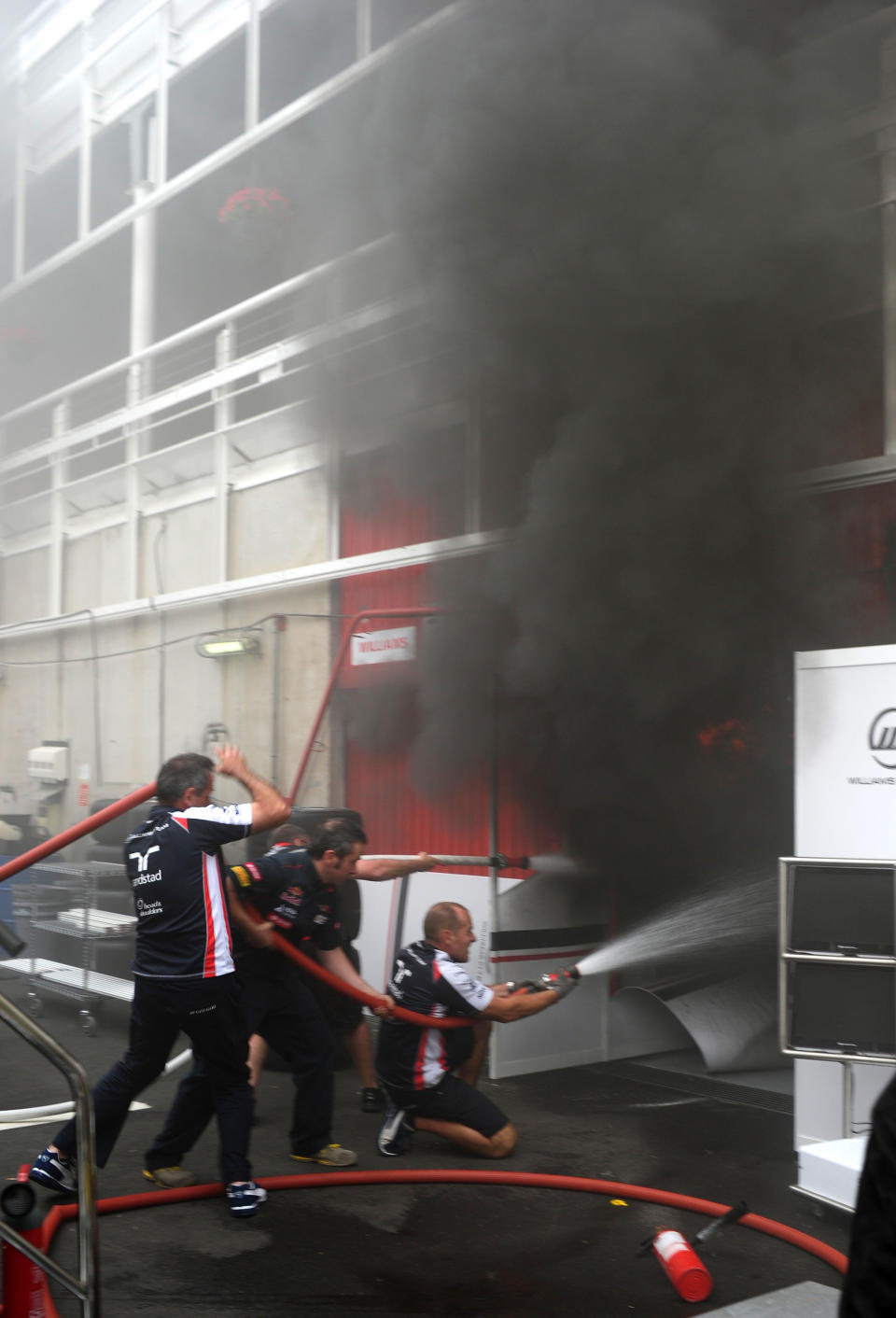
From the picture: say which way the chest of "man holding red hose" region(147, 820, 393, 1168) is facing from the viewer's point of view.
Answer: to the viewer's right

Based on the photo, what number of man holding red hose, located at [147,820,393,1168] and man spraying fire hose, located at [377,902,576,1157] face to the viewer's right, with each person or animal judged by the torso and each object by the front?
2

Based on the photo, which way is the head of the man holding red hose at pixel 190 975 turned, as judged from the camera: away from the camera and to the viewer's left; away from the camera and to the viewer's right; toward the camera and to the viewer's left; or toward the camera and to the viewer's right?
away from the camera and to the viewer's right

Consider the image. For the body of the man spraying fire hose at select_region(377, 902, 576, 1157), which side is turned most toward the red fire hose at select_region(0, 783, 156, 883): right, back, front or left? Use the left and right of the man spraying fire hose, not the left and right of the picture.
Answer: back

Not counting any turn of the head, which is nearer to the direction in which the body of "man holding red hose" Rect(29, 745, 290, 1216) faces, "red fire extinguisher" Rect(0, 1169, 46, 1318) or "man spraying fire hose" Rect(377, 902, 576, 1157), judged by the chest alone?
the man spraying fire hose

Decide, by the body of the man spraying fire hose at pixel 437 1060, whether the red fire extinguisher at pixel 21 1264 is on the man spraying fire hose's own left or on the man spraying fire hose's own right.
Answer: on the man spraying fire hose's own right

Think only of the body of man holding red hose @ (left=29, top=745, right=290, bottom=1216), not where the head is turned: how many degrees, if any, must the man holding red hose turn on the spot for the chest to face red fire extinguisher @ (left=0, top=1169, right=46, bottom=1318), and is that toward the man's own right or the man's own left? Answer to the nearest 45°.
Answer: approximately 135° to the man's own right

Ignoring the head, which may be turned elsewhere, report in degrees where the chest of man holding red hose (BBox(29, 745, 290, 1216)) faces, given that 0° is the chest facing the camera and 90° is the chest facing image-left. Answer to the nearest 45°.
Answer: approximately 225°

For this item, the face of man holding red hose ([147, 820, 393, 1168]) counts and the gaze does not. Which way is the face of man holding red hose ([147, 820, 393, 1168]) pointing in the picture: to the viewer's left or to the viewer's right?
to the viewer's right

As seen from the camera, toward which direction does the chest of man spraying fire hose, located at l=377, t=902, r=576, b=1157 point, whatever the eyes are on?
to the viewer's right
